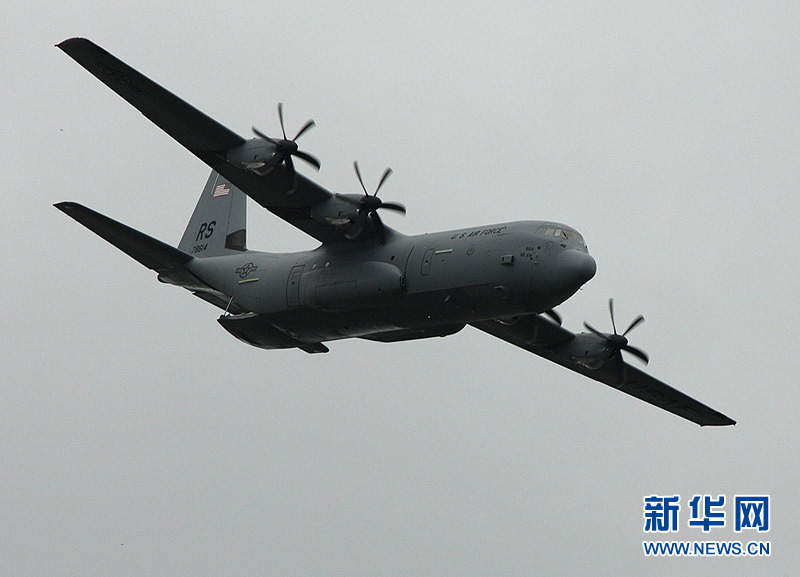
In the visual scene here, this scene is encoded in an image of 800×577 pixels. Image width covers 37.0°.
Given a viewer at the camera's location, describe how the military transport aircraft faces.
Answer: facing the viewer and to the right of the viewer
